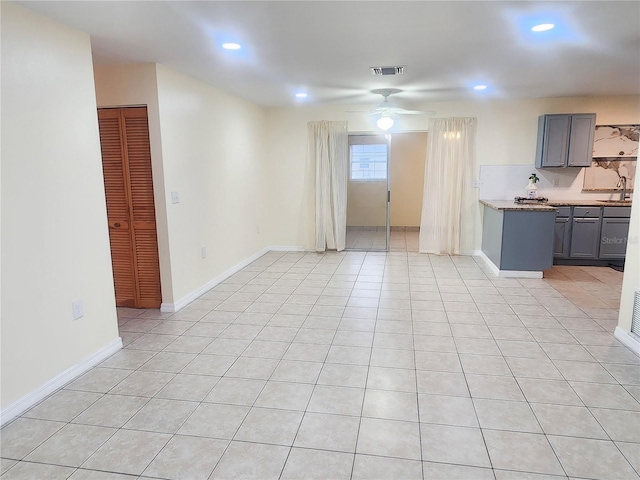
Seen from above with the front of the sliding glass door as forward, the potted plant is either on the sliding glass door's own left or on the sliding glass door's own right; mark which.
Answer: on the sliding glass door's own left

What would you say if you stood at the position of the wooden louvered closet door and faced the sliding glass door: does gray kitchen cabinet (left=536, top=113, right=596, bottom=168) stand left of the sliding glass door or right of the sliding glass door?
right

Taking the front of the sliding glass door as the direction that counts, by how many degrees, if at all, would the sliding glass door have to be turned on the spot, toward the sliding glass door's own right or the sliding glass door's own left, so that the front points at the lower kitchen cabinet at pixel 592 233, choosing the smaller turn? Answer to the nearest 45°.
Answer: approximately 45° to the sliding glass door's own left

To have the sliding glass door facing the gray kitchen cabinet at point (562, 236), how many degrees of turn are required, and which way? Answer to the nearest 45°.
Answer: approximately 45° to its left

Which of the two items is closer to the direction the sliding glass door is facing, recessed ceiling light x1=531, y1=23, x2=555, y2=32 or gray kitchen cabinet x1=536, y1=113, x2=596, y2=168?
the recessed ceiling light

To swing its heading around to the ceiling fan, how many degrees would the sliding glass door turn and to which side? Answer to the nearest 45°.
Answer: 0° — it already faces it

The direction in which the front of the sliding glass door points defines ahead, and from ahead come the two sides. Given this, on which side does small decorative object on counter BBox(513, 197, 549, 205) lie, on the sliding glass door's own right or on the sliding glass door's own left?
on the sliding glass door's own left

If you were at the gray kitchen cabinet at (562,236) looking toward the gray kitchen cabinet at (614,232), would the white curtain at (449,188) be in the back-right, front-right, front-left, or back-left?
back-left

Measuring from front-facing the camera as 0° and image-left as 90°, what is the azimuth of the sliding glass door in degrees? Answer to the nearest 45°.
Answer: approximately 0°

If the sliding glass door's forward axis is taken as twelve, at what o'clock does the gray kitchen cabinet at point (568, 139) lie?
The gray kitchen cabinet is roughly at 10 o'clock from the sliding glass door.

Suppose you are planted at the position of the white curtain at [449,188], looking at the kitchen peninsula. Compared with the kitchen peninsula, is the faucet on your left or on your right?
left
